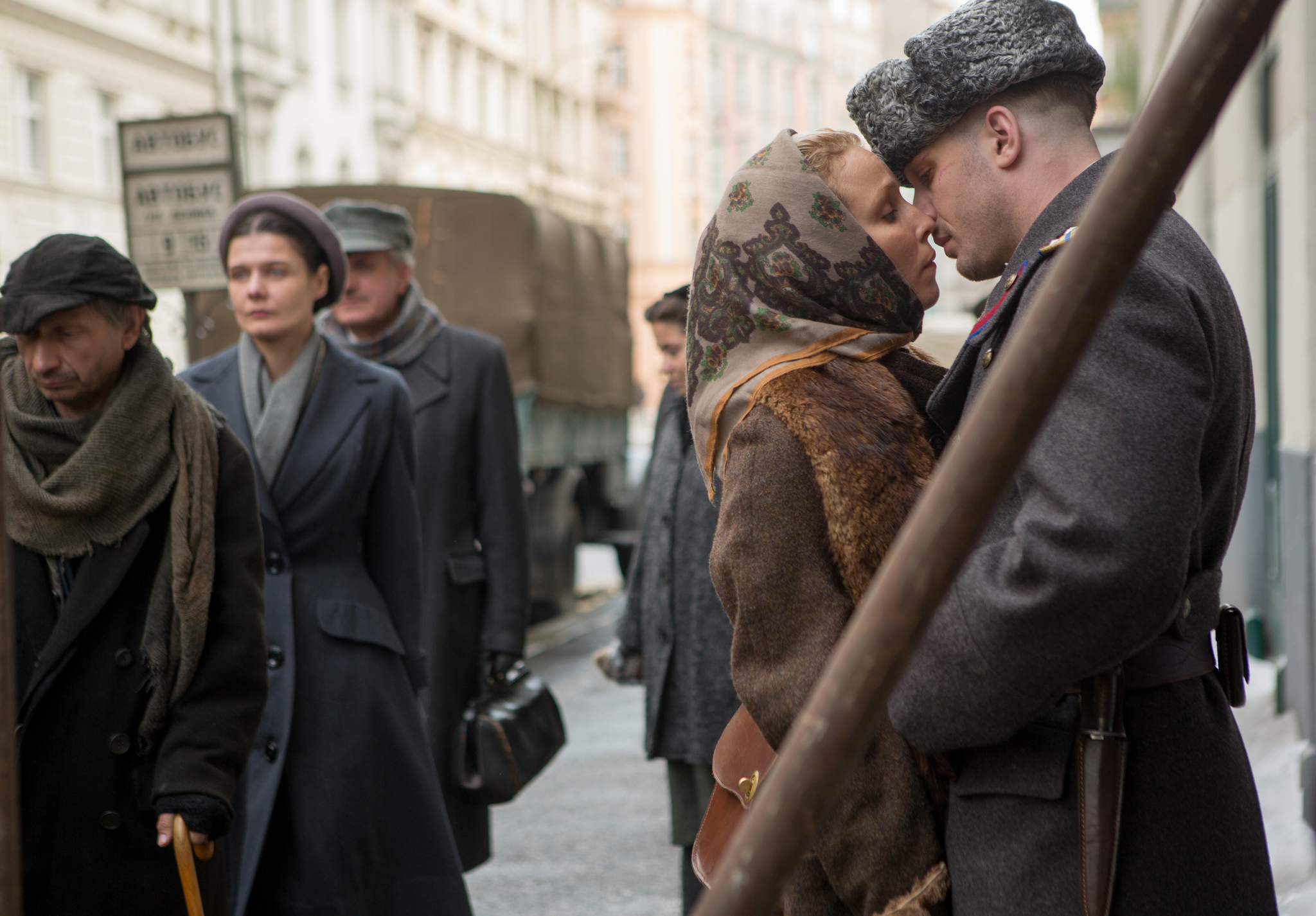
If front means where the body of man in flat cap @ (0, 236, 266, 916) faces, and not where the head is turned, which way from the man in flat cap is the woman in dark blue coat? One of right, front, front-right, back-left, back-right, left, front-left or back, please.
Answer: back

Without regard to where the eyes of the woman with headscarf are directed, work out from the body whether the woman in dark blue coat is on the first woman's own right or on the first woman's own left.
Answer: on the first woman's own left

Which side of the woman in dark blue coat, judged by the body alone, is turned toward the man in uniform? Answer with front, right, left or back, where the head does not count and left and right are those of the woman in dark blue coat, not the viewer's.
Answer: left

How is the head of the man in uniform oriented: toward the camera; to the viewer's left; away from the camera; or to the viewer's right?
to the viewer's left

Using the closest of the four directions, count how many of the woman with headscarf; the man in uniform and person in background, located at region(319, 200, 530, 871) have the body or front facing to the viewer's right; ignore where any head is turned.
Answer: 1

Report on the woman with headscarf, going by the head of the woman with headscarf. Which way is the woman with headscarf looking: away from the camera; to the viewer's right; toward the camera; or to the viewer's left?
to the viewer's right

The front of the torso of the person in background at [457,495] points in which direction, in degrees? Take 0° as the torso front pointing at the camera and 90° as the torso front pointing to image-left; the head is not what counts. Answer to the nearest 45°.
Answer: approximately 45°

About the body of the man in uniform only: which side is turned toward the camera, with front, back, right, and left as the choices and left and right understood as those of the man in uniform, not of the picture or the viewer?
left

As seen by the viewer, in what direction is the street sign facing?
toward the camera

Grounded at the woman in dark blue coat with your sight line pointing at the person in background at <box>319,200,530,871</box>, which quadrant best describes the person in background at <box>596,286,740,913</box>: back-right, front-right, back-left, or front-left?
front-right

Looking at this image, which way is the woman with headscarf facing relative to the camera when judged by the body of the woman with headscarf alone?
to the viewer's right

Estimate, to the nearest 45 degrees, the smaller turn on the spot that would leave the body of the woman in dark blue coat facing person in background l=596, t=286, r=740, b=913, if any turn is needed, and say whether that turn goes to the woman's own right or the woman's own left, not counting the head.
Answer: approximately 135° to the woman's own left
